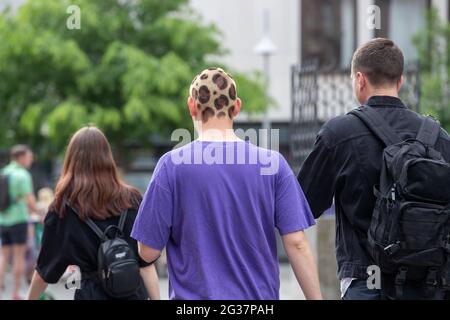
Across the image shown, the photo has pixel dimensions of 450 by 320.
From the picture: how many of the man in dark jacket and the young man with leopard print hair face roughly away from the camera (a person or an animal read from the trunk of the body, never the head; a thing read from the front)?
2

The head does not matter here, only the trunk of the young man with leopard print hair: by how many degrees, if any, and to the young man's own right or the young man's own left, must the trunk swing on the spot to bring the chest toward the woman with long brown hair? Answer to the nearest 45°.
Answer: approximately 45° to the young man's own left

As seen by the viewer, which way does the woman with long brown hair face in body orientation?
away from the camera

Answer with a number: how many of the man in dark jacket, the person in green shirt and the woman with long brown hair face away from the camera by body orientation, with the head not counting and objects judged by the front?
2

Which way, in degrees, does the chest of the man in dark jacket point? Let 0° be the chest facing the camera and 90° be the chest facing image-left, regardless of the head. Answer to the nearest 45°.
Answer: approximately 180°

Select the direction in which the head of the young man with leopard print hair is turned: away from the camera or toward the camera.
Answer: away from the camera

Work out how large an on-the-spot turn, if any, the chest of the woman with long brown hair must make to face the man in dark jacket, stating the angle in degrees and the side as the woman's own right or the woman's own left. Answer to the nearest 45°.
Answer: approximately 135° to the woman's own right

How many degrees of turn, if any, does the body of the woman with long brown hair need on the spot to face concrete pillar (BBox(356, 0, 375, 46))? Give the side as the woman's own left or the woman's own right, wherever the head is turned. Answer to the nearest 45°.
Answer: approximately 45° to the woman's own right

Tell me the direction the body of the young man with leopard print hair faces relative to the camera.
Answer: away from the camera

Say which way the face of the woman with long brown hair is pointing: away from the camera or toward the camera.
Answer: away from the camera

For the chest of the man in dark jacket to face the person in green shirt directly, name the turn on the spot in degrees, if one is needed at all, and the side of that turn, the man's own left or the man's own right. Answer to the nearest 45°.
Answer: approximately 45° to the man's own left
